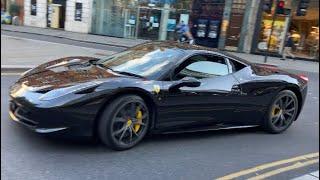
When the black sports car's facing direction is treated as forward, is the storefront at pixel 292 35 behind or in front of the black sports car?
behind

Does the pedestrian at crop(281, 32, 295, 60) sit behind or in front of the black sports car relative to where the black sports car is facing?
behind

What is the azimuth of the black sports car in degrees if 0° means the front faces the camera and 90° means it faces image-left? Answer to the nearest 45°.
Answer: approximately 45°

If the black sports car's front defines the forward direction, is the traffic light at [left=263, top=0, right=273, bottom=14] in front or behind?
behind
